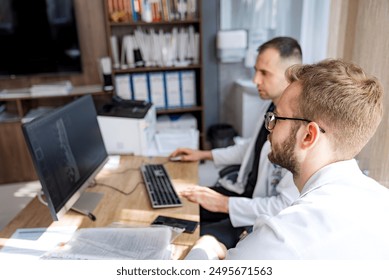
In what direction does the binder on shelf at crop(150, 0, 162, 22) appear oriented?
toward the camera

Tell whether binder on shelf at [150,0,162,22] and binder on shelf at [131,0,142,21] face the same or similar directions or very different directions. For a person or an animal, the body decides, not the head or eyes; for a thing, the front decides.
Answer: same or similar directions

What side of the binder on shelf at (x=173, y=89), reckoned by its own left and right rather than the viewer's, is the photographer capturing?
front

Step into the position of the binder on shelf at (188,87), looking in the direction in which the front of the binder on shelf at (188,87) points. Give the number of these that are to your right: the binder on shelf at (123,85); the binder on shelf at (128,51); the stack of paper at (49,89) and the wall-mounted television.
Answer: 4

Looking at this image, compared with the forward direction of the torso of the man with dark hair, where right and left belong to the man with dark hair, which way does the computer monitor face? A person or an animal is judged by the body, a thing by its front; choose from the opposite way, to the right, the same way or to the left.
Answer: the opposite way

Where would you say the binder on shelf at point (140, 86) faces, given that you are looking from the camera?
facing the viewer

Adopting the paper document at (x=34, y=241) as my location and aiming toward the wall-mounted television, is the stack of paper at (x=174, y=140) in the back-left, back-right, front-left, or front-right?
front-right

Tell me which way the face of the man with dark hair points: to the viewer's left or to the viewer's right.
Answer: to the viewer's left

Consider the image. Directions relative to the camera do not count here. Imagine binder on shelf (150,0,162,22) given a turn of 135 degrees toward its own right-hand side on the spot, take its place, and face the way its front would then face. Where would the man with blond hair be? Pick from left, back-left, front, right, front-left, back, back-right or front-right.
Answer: back-left

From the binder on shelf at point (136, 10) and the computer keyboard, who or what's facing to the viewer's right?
the computer keyboard

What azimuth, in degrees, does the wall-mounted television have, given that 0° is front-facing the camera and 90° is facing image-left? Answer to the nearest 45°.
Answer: approximately 0°

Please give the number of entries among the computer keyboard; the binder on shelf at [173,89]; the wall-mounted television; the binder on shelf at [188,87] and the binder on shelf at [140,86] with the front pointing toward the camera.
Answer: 4

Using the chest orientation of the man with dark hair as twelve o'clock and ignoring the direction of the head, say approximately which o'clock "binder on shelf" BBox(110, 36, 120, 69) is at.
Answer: The binder on shelf is roughly at 2 o'clock from the man with dark hair.

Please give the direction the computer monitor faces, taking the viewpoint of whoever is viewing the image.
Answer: facing the viewer and to the right of the viewer

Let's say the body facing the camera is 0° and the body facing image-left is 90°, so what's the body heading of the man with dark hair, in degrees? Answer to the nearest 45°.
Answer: approximately 90°

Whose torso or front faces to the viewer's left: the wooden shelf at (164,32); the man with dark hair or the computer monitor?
the man with dark hair

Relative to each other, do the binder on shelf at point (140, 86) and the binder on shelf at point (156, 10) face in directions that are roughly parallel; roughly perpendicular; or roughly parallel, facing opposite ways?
roughly parallel

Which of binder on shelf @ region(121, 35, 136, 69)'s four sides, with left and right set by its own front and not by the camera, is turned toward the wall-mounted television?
right

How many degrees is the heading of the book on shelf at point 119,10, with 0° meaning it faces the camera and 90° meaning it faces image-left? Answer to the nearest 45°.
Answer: approximately 0°

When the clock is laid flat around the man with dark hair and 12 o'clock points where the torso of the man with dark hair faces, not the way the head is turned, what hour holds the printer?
The printer is roughly at 1 o'clock from the man with dark hair.

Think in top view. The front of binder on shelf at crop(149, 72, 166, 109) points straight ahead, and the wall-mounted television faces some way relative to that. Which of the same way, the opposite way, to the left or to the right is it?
the same way
